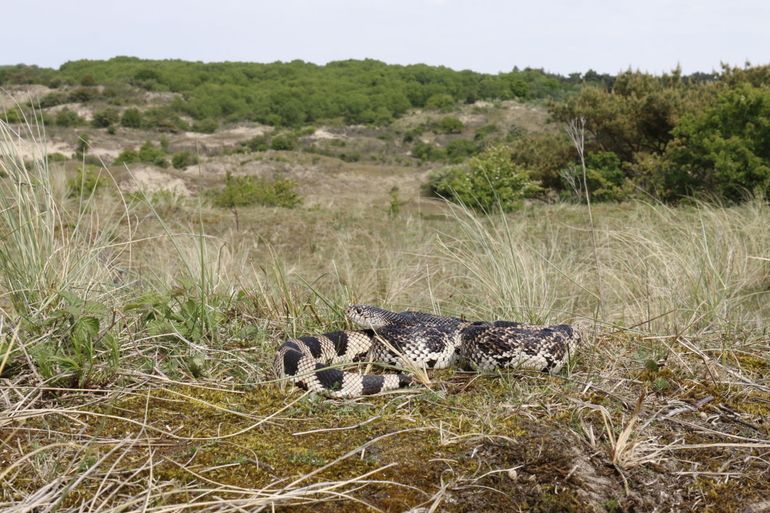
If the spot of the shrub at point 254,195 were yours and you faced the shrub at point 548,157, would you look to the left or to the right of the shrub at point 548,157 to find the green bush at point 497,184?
right

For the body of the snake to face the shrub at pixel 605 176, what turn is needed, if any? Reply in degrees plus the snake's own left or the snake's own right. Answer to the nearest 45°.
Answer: approximately 90° to the snake's own right

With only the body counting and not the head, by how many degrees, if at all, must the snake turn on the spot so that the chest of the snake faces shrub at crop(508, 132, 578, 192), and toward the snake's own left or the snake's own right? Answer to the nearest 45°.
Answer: approximately 90° to the snake's own right

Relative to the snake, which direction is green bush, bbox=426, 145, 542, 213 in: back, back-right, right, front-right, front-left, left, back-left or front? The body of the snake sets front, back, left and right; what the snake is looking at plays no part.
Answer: right

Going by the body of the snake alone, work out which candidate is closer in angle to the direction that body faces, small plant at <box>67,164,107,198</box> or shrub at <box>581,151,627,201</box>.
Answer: the small plant

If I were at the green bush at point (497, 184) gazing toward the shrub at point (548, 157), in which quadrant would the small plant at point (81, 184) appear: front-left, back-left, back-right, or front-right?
back-left

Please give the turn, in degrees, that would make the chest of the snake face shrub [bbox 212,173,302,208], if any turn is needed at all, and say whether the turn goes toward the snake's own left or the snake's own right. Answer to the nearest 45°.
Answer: approximately 90° to the snake's own right

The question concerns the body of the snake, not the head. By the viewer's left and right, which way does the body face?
facing to the left of the viewer

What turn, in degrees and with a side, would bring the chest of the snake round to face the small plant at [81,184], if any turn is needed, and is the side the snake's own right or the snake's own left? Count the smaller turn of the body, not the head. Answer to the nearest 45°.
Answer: approximately 45° to the snake's own right
